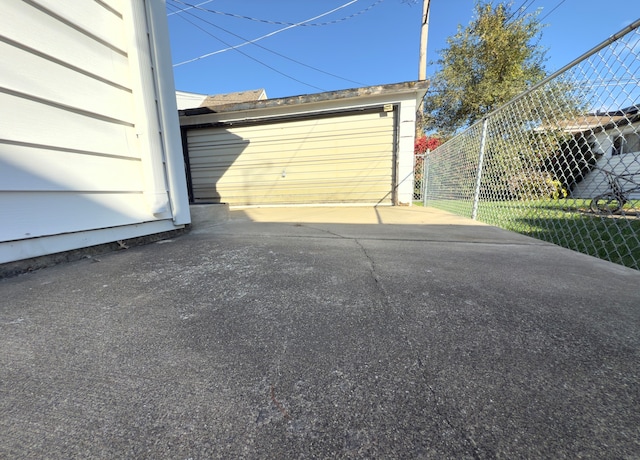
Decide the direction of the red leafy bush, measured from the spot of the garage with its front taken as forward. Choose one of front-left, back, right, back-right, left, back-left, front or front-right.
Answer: back-left

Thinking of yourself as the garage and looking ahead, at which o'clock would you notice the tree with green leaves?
The tree with green leaves is roughly at 8 o'clock from the garage.

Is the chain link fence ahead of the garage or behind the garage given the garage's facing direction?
ahead

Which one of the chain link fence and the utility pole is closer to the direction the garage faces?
the chain link fence

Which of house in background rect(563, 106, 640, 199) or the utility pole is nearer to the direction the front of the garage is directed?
the house in background

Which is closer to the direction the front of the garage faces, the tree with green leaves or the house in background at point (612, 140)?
the house in background

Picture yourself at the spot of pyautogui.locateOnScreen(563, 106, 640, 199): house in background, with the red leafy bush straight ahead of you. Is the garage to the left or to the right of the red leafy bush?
left

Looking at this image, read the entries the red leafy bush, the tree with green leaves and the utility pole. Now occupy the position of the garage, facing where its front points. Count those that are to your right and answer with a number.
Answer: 0

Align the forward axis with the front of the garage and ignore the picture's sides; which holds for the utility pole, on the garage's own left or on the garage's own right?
on the garage's own left

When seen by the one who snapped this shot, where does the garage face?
facing the viewer

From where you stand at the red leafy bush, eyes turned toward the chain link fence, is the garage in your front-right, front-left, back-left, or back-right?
front-right

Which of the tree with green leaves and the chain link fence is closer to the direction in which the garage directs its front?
the chain link fence
